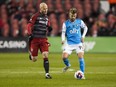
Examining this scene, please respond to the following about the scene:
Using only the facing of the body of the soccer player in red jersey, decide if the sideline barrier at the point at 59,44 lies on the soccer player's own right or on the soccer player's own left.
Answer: on the soccer player's own left

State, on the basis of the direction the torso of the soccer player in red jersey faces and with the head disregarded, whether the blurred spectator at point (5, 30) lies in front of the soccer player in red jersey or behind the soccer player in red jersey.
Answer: behind

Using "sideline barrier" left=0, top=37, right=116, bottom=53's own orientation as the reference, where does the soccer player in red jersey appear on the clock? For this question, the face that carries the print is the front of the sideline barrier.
The soccer player in red jersey is roughly at 12 o'clock from the sideline barrier.

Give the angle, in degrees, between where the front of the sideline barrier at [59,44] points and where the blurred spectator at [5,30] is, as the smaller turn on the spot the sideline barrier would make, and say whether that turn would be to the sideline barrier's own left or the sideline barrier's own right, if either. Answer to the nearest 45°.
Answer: approximately 90° to the sideline barrier's own right

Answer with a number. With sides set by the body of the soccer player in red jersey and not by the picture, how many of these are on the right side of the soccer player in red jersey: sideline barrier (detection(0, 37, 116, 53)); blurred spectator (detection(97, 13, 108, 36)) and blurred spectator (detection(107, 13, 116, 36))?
0

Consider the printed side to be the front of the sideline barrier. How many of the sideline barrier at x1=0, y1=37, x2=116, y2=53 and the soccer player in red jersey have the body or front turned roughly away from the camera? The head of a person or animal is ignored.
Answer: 0

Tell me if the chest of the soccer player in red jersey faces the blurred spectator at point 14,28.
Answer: no

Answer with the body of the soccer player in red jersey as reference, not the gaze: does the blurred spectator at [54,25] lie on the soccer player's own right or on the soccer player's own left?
on the soccer player's own left

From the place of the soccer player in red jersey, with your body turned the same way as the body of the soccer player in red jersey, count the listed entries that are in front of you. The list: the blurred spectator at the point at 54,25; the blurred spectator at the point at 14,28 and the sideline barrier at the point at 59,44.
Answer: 0

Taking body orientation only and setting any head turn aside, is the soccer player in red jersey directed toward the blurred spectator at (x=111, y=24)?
no

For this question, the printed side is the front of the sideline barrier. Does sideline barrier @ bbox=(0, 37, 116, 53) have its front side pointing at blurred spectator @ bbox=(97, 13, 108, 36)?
no

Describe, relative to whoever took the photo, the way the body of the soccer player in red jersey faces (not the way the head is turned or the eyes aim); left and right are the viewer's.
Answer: facing the viewer and to the right of the viewer

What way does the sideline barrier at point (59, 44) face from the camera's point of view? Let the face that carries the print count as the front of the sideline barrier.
toward the camera
